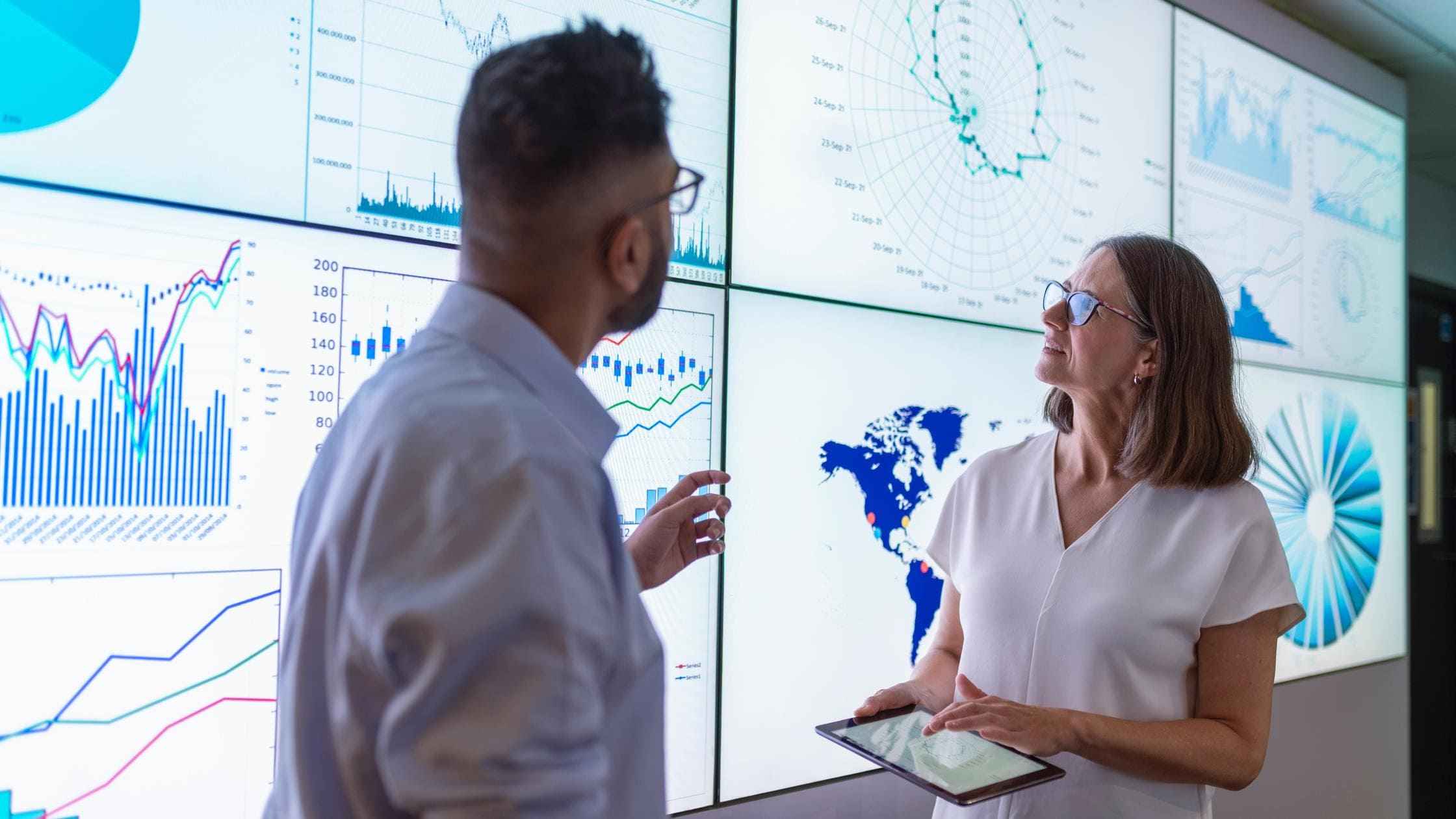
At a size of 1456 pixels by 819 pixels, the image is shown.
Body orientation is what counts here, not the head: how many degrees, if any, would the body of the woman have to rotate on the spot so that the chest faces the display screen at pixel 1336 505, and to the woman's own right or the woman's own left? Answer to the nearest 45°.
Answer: approximately 135° to the woman's own right

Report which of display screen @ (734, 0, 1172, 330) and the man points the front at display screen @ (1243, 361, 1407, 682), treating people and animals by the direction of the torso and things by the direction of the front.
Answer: the man

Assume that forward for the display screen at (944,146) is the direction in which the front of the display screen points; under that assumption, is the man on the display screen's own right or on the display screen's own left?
on the display screen's own right

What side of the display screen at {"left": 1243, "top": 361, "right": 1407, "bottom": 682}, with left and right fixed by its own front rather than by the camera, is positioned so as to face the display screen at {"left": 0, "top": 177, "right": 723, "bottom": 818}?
right

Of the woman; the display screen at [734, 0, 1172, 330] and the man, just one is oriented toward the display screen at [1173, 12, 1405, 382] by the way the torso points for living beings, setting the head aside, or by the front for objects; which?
the man

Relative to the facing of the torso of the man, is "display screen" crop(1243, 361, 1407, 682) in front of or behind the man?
in front

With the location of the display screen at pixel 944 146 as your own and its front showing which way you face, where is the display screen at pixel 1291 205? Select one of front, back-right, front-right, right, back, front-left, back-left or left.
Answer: left

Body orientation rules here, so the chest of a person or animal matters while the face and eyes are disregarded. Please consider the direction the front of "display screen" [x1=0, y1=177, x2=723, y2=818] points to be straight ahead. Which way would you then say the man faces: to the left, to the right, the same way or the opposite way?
to the left

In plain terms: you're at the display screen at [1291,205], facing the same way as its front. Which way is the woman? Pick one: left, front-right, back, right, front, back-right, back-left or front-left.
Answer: front-right

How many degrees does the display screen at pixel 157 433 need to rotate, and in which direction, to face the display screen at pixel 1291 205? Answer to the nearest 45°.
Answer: approximately 45° to its left

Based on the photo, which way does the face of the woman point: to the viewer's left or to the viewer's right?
to the viewer's left

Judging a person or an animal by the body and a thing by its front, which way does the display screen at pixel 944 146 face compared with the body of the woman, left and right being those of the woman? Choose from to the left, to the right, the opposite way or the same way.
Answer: to the left

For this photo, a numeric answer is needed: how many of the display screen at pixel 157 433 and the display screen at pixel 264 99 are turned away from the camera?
0

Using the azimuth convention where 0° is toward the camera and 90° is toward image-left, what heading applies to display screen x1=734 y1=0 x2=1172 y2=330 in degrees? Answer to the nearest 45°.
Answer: approximately 315°

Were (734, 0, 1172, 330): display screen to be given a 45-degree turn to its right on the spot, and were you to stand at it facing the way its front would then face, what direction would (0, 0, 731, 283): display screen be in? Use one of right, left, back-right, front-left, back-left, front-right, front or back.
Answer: front-right

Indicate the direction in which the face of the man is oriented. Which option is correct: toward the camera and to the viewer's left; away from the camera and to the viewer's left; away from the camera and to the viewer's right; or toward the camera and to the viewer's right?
away from the camera and to the viewer's right
